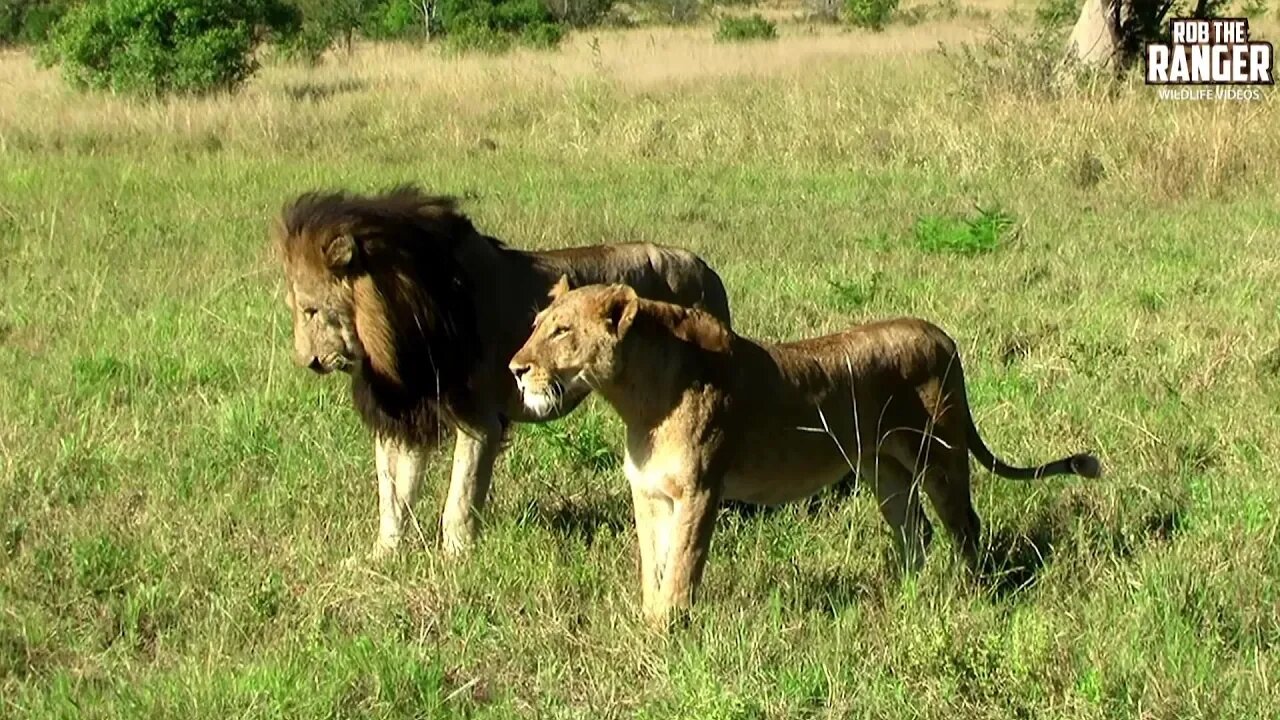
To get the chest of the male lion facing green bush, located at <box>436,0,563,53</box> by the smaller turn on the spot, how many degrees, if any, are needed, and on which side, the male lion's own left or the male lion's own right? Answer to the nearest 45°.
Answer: approximately 135° to the male lion's own right

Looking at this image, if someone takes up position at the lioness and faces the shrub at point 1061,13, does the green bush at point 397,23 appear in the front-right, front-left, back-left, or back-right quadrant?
front-left

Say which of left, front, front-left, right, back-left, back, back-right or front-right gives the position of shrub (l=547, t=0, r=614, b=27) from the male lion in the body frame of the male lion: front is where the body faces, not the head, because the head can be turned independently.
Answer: back-right

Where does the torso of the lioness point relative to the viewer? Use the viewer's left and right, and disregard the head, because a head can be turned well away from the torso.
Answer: facing the viewer and to the left of the viewer

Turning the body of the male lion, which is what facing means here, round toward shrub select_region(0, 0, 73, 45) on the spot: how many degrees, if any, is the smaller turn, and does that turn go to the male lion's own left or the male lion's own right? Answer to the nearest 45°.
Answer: approximately 135° to the male lion's own right

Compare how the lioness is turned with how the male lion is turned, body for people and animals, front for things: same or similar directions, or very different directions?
same or similar directions

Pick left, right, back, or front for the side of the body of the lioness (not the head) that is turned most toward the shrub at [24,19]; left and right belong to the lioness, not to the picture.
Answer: right

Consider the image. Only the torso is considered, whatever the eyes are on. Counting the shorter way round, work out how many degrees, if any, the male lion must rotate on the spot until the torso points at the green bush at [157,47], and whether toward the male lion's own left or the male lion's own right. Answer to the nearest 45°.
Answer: approximately 135° to the male lion's own right

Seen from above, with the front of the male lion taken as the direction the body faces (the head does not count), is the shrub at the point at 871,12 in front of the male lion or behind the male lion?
behind

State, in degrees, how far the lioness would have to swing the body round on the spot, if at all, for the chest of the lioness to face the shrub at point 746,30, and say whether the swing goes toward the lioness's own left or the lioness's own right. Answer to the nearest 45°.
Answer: approximately 135° to the lioness's own right

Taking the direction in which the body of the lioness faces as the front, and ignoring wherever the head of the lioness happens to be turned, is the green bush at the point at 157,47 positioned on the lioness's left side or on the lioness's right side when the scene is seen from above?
on the lioness's right side

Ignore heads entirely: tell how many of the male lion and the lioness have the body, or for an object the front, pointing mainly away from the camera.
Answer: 0

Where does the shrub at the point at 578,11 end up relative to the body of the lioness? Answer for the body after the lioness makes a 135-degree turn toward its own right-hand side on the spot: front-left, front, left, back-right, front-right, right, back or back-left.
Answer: front
